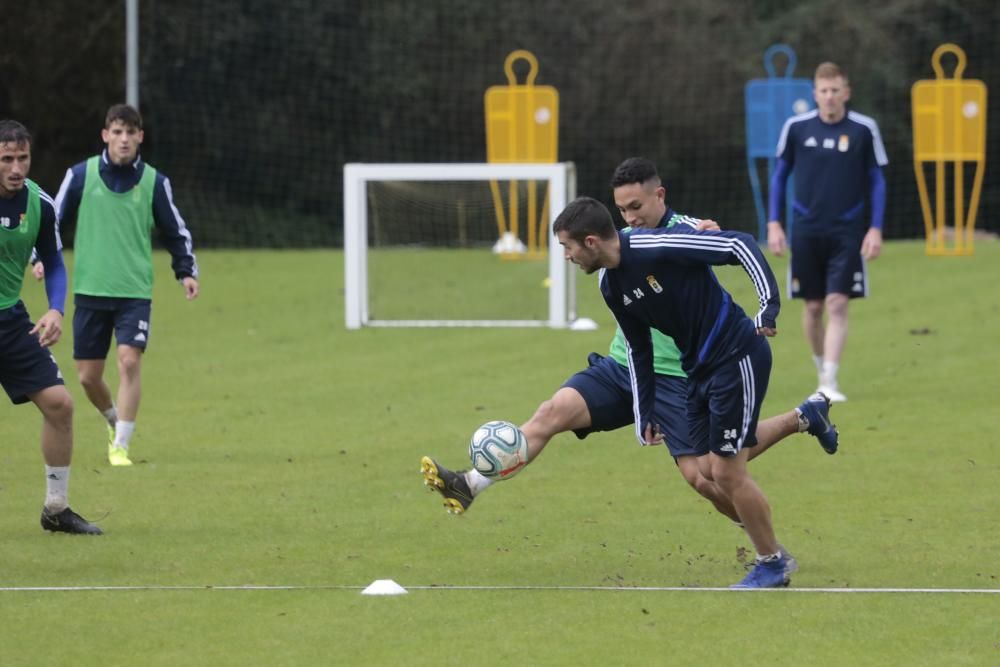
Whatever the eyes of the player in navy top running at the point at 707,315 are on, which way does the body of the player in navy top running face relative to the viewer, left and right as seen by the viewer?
facing the viewer and to the left of the viewer

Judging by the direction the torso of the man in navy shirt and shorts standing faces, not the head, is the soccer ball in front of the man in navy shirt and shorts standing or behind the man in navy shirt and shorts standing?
in front

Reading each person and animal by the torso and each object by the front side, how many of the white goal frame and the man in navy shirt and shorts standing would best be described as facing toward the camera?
2

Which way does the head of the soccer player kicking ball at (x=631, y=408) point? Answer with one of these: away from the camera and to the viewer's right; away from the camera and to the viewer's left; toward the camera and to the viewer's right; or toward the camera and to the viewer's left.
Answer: toward the camera and to the viewer's left

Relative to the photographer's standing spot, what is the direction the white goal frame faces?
facing the viewer

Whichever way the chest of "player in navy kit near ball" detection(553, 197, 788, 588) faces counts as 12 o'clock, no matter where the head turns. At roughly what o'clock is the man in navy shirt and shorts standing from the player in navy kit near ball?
The man in navy shirt and shorts standing is roughly at 5 o'clock from the player in navy kit near ball.

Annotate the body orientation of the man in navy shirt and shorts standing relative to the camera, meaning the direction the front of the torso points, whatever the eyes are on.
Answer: toward the camera

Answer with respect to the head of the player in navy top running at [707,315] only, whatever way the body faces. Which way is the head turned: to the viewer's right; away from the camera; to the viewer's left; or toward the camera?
to the viewer's left

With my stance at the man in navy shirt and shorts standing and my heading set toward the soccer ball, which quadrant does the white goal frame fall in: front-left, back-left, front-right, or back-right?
back-right

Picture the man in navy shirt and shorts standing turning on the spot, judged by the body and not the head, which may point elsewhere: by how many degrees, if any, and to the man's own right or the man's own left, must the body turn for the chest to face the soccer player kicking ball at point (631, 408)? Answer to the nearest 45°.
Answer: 0° — they already face them

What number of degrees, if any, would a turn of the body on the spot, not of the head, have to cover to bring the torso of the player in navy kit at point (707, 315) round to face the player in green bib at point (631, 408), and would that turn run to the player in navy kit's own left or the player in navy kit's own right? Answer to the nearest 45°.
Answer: approximately 90° to the player in navy kit's own right

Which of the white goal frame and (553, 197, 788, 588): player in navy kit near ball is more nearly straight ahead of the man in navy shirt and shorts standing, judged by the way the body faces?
the player in navy kit near ball

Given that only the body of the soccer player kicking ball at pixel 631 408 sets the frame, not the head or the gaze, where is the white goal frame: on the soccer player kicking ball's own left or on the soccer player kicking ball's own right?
on the soccer player kicking ball's own right
